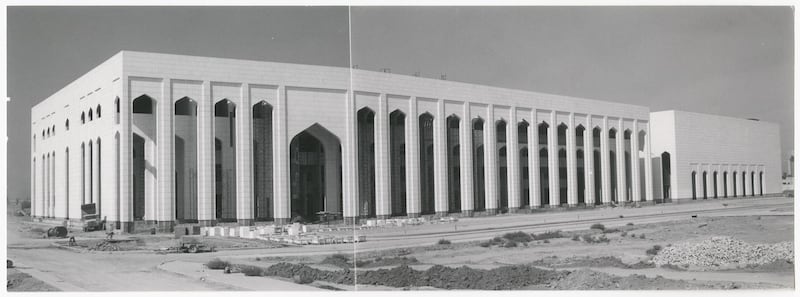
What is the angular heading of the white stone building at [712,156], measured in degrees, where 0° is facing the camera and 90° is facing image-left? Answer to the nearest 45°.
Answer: approximately 315°

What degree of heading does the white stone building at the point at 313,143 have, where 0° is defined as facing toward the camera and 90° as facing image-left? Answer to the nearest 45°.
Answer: approximately 315°

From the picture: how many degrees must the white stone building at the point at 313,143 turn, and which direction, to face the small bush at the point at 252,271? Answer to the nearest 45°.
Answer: approximately 45° to its right

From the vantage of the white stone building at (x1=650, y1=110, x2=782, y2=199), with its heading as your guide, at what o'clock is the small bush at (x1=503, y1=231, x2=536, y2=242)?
The small bush is roughly at 2 o'clock from the white stone building.

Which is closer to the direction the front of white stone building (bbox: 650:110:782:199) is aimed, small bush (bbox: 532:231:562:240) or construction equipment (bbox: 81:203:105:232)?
the small bush

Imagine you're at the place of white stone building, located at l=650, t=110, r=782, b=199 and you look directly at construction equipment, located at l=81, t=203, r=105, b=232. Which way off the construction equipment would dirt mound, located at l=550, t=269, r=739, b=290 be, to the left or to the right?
left
